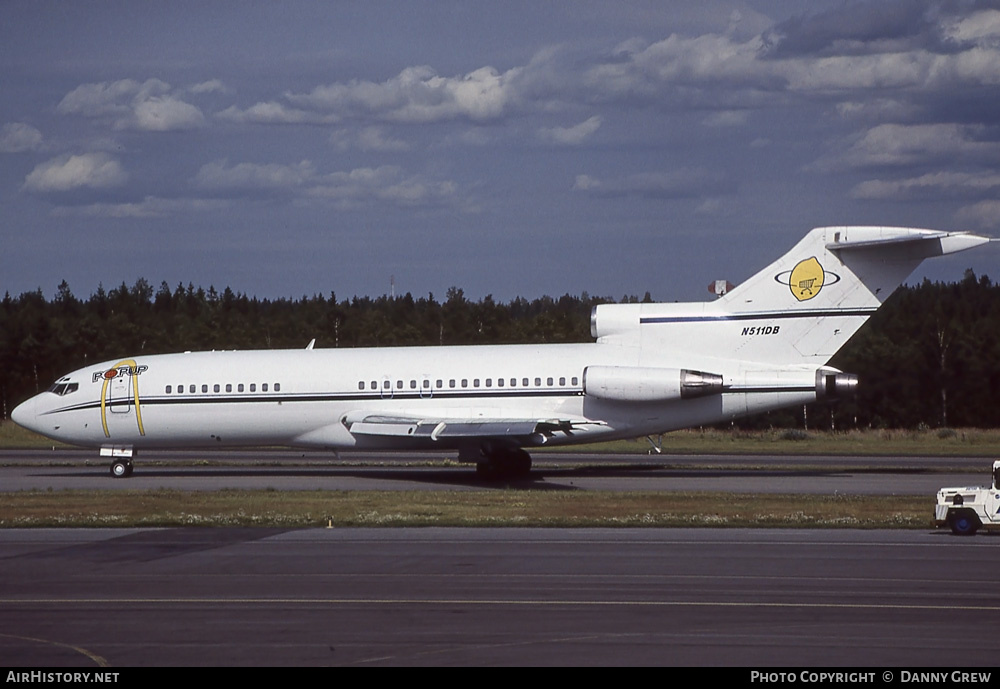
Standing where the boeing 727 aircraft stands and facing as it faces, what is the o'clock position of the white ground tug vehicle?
The white ground tug vehicle is roughly at 8 o'clock from the boeing 727 aircraft.

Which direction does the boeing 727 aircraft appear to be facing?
to the viewer's left

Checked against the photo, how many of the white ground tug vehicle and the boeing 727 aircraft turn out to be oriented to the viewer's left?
2

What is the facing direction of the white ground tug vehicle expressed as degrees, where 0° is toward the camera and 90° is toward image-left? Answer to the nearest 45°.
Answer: approximately 90°
